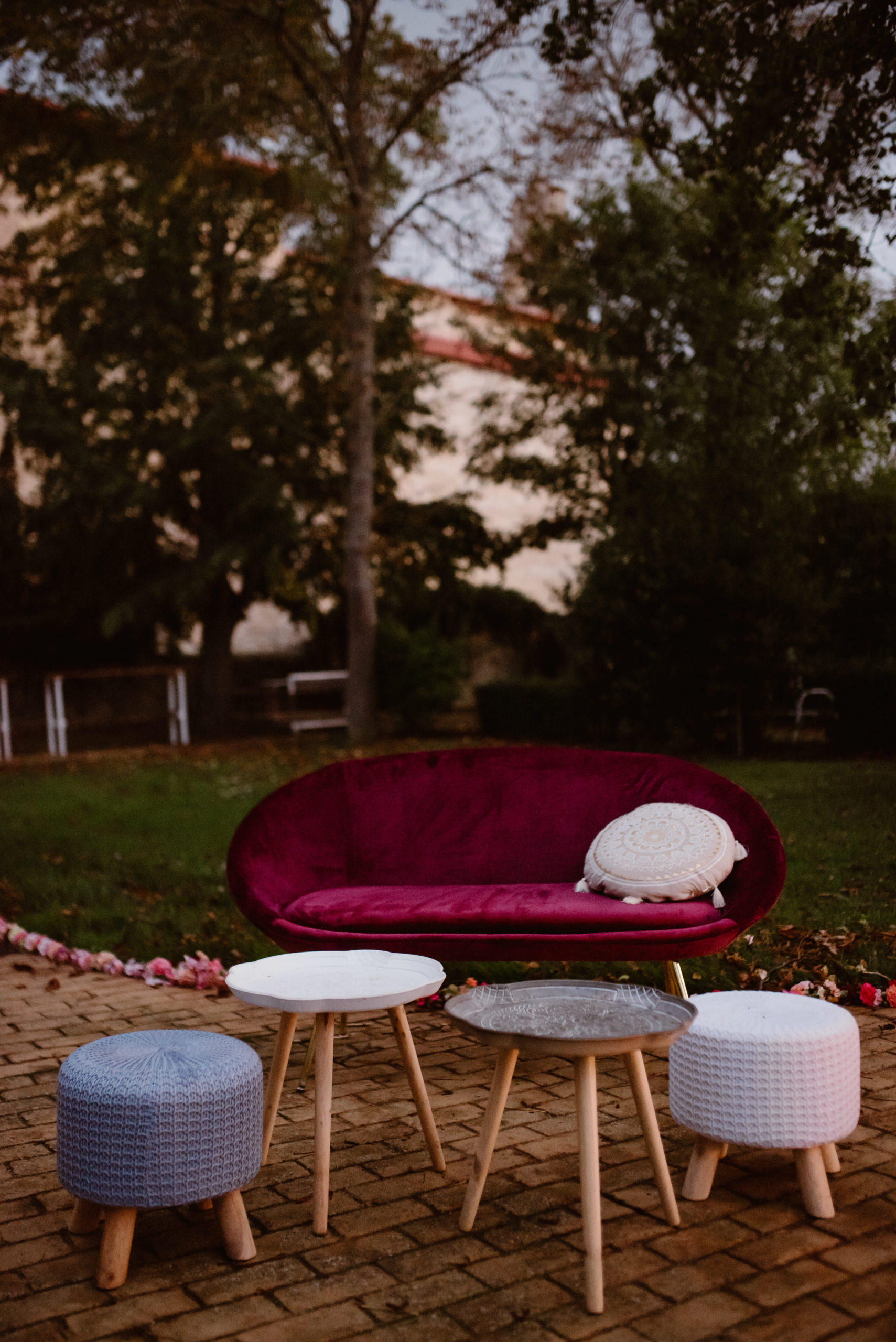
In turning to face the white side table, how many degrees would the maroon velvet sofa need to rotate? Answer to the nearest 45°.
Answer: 0° — it already faces it

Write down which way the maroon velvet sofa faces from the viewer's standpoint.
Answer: facing the viewer

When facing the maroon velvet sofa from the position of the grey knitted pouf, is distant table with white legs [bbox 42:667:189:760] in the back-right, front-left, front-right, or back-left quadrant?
front-left

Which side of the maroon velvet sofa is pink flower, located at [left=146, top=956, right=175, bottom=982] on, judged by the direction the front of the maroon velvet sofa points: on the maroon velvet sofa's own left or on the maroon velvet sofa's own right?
on the maroon velvet sofa's own right

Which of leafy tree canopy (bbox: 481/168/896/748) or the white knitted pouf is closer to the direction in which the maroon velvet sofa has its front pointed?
the white knitted pouf

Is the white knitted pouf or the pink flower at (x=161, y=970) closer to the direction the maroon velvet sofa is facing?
the white knitted pouf

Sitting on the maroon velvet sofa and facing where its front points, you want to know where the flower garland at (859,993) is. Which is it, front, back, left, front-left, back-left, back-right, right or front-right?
left

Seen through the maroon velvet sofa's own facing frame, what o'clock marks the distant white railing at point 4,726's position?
The distant white railing is roughly at 5 o'clock from the maroon velvet sofa.

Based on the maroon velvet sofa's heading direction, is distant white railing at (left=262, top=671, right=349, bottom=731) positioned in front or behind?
behind

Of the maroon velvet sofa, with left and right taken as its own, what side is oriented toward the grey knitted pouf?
front

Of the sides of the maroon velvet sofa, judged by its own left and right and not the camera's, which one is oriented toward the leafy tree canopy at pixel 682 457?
back

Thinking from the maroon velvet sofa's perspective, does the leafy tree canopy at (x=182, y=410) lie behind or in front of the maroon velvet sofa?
behind

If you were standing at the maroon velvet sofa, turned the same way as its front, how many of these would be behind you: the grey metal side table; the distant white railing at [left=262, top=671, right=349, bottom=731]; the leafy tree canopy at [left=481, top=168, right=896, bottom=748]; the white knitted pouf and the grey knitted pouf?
2

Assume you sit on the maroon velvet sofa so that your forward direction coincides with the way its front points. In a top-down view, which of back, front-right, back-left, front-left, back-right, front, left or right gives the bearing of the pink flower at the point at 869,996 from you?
left

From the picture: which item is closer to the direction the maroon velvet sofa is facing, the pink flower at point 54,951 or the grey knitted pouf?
the grey knitted pouf
